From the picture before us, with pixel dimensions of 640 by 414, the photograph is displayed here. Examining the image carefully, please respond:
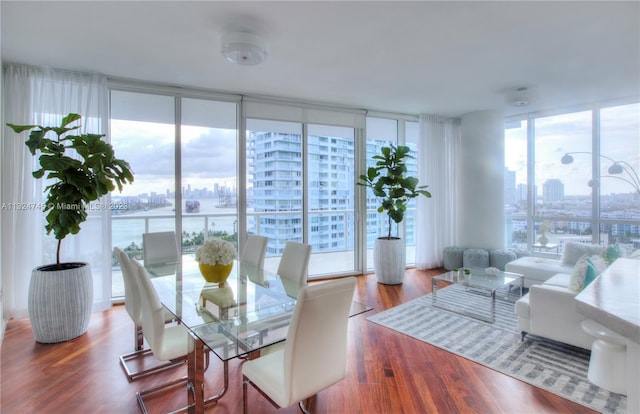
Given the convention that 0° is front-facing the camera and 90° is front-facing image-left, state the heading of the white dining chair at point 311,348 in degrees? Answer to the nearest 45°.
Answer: approximately 135°

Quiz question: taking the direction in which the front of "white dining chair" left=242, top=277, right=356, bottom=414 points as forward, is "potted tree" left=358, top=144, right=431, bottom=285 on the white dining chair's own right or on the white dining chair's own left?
on the white dining chair's own right

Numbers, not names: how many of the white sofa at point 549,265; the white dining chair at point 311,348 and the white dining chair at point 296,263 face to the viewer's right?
0

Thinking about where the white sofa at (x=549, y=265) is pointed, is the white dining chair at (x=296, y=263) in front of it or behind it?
in front

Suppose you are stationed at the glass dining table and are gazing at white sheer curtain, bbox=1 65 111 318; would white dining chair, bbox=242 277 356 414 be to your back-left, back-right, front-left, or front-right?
back-left

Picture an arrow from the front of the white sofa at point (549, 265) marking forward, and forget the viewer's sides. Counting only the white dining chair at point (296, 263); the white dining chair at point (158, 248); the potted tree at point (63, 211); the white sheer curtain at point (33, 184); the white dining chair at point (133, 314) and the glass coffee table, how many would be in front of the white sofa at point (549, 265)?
6

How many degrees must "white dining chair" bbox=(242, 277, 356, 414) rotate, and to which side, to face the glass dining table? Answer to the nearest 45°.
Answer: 0° — it already faces it

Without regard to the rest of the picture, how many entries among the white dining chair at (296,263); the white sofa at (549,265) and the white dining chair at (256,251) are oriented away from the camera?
0

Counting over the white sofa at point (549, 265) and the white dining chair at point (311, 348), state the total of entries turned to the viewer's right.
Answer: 0

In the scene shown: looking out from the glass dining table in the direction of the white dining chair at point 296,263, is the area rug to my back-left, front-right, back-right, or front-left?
front-right

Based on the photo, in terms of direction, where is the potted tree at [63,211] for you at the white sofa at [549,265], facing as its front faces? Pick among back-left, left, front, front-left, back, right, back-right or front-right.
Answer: front

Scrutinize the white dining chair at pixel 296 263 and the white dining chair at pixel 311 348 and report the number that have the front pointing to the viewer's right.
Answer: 0

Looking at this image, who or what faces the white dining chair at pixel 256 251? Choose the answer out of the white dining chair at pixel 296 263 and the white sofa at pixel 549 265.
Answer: the white sofa

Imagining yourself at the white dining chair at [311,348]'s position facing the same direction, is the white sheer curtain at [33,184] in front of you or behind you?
in front

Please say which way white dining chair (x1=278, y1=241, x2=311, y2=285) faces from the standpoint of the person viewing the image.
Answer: facing the viewer and to the left of the viewer

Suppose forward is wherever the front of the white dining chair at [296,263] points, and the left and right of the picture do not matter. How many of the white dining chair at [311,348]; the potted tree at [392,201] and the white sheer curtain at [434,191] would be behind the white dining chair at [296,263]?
2
